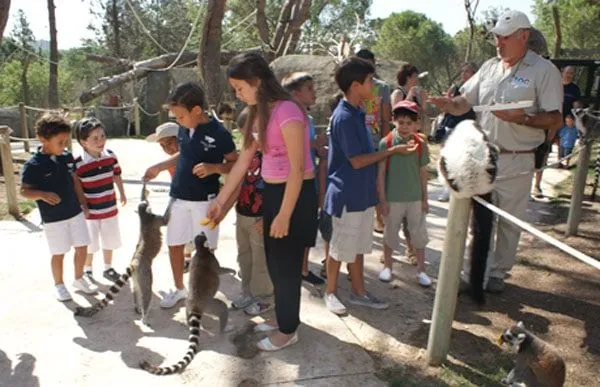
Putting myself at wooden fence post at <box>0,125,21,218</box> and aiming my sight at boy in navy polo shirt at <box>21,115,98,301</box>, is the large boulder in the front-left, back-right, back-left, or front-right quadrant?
back-left

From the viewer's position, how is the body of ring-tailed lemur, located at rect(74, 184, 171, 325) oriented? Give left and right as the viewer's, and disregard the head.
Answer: facing away from the viewer and to the right of the viewer

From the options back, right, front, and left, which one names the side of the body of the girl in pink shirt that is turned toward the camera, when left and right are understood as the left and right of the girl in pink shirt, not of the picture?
left

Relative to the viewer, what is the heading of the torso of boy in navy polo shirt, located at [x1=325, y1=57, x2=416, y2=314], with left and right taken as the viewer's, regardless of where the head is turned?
facing to the right of the viewer

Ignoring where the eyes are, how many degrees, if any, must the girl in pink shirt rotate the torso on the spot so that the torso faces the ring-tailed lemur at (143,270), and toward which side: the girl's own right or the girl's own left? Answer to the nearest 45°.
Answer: approximately 45° to the girl's own right

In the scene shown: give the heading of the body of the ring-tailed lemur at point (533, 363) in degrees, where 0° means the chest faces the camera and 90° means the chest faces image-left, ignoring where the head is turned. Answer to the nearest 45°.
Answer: approximately 90°

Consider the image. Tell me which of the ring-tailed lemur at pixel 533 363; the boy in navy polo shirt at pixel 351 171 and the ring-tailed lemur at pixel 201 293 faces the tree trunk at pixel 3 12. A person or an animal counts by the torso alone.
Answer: the ring-tailed lemur at pixel 533 363

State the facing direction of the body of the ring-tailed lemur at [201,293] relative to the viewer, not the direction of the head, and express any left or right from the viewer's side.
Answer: facing away from the viewer and to the right of the viewer

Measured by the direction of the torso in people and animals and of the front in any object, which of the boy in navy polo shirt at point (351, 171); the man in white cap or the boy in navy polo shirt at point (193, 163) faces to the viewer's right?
the boy in navy polo shirt at point (351, 171)

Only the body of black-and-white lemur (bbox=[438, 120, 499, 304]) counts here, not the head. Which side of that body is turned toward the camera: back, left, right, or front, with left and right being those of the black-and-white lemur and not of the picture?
back

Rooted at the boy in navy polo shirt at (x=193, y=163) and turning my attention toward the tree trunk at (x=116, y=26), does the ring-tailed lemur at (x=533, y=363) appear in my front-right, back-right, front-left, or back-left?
back-right
